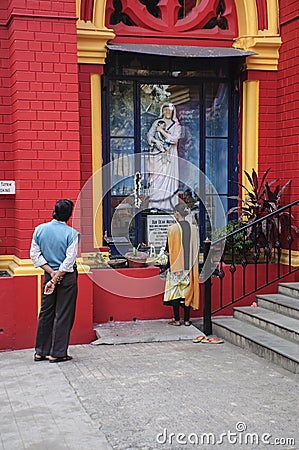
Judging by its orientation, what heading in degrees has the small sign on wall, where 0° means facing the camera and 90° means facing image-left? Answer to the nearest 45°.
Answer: approximately 0°

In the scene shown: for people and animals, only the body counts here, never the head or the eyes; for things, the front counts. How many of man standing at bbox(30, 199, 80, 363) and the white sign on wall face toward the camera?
1

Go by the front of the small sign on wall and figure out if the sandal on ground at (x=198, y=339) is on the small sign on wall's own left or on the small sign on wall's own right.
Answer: on the small sign on wall's own left

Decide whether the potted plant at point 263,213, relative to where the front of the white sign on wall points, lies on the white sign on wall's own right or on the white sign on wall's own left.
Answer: on the white sign on wall's own left

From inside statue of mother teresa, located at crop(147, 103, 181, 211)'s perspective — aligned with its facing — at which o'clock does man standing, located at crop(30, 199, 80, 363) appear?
The man standing is roughly at 1 o'clock from the statue of mother teresa.

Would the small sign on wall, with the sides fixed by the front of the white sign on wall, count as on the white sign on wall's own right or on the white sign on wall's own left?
on the white sign on wall's own right

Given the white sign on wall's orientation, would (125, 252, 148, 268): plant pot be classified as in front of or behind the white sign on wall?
in front

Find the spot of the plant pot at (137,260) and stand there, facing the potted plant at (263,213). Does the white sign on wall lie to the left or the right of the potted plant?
left

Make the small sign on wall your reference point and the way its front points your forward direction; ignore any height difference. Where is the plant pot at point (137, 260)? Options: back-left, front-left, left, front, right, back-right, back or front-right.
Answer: left

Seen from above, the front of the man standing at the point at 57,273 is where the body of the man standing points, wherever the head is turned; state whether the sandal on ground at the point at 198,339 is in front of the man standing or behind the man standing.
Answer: in front
